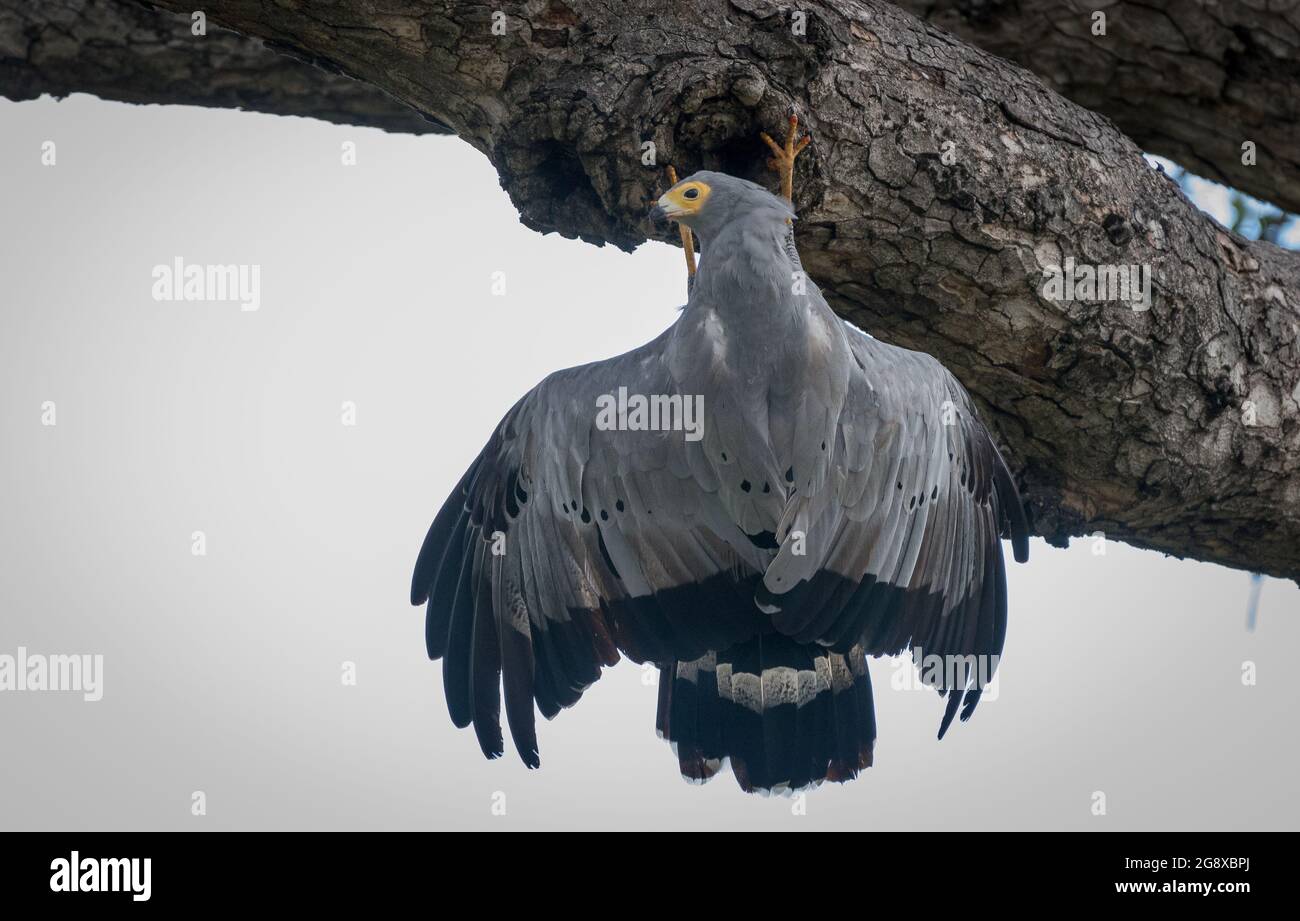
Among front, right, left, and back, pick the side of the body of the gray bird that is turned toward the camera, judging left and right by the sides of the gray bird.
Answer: back

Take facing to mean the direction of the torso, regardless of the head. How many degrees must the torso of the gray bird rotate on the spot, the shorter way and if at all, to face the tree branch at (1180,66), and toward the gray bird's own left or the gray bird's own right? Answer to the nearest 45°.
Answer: approximately 45° to the gray bird's own right
